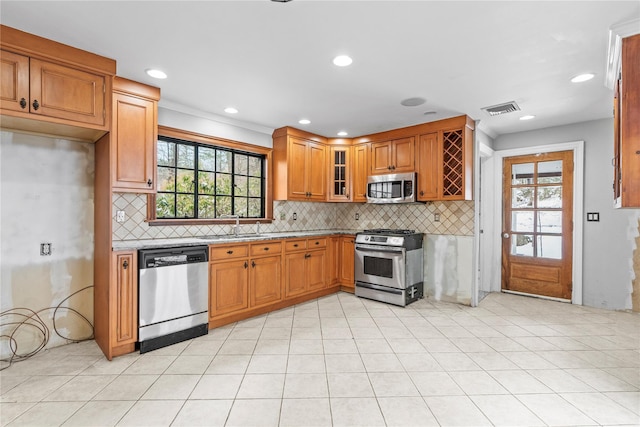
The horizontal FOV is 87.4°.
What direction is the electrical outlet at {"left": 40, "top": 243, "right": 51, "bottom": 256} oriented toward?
toward the camera

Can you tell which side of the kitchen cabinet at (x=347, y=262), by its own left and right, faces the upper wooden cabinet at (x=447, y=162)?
left

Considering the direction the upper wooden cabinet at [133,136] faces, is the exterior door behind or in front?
in front

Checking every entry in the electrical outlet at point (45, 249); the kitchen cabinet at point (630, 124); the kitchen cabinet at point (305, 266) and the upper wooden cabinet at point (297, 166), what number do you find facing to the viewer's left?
1

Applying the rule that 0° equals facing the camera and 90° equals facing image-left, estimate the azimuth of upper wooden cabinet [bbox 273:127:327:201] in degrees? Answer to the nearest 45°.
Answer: approximately 315°

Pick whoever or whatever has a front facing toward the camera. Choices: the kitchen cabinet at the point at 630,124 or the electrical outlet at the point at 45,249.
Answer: the electrical outlet

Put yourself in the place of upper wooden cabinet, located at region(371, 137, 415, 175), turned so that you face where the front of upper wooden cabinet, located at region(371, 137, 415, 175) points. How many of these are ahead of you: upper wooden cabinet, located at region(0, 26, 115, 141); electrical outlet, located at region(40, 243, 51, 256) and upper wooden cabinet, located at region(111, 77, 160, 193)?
3

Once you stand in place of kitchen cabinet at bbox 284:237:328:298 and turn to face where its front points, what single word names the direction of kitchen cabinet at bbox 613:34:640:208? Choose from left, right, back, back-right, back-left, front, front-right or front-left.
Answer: front

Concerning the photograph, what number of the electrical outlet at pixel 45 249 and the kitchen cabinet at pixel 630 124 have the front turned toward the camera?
1

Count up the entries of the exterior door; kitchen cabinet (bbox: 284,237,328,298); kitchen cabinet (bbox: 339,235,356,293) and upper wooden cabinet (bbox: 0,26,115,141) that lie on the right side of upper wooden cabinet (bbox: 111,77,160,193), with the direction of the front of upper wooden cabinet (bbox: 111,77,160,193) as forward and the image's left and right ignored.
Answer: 1

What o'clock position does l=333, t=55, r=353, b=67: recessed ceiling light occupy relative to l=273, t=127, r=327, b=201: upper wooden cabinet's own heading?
The recessed ceiling light is roughly at 1 o'clock from the upper wooden cabinet.

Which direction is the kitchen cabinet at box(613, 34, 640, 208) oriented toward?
to the viewer's left

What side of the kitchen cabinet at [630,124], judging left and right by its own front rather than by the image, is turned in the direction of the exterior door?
right

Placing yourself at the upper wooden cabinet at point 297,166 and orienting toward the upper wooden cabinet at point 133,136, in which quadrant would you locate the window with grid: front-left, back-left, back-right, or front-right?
front-right

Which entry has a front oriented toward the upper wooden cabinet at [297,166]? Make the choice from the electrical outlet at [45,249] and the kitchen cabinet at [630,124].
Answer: the kitchen cabinet

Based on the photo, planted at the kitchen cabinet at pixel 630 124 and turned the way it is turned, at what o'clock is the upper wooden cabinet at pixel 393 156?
The upper wooden cabinet is roughly at 1 o'clock from the kitchen cabinet.
